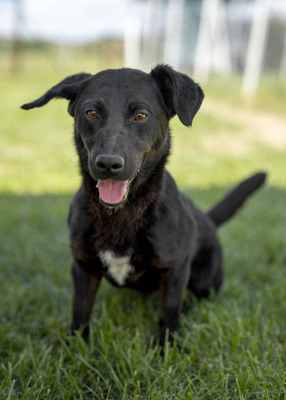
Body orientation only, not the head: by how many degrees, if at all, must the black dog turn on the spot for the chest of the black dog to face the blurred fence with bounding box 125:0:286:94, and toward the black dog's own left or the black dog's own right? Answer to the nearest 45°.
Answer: approximately 135° to the black dog's own right

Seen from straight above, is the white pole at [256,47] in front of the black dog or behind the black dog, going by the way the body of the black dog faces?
behind

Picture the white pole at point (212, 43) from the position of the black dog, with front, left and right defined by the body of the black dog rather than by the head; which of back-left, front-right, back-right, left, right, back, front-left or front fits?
back-right

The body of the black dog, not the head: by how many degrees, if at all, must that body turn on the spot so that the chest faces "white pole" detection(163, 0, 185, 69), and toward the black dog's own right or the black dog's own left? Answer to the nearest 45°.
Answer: approximately 135° to the black dog's own right

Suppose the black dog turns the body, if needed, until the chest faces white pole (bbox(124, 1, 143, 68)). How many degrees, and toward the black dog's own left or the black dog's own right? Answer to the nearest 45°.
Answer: approximately 135° to the black dog's own right

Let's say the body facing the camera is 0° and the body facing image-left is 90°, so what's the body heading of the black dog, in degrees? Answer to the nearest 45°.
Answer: approximately 45°
